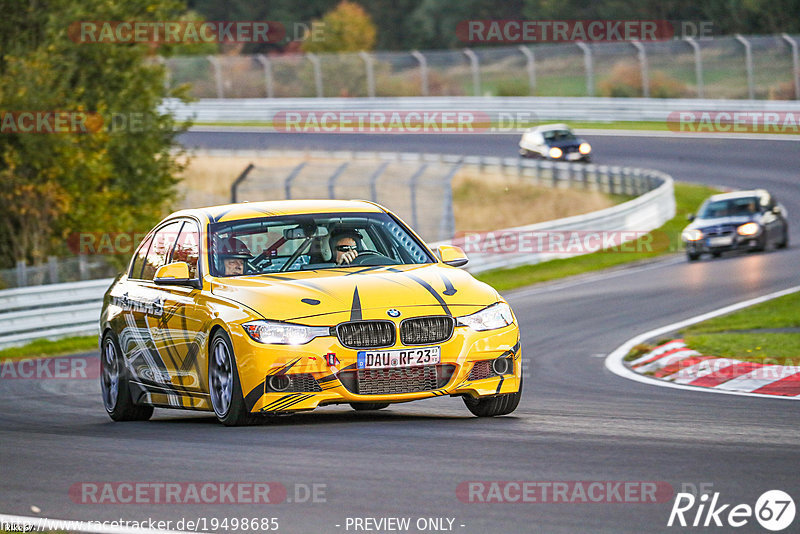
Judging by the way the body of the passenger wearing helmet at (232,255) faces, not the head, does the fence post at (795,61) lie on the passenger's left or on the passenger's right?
on the passenger's left

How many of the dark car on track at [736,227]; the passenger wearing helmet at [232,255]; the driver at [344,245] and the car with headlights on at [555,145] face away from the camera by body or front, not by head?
0

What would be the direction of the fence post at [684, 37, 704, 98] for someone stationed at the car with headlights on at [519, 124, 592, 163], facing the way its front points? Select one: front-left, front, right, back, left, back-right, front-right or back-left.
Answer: left

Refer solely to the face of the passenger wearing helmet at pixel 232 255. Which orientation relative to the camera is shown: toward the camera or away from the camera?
toward the camera

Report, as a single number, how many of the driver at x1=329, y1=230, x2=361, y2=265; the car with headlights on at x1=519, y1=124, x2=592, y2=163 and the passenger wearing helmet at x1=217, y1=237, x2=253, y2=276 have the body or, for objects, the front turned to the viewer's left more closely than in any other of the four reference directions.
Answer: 0

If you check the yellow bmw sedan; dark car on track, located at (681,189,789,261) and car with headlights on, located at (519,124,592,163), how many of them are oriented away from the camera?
0

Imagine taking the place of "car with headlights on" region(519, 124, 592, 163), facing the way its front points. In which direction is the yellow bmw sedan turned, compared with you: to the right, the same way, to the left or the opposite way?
the same way

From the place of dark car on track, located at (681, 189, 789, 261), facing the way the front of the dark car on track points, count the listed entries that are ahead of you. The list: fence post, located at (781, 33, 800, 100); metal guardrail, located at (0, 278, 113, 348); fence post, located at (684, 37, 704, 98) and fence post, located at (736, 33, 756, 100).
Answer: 1

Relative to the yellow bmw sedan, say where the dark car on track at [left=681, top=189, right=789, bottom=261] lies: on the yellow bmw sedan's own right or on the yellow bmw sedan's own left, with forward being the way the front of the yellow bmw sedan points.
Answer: on the yellow bmw sedan's own left

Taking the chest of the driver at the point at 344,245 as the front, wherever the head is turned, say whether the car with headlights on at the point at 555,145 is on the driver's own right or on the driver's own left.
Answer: on the driver's own left

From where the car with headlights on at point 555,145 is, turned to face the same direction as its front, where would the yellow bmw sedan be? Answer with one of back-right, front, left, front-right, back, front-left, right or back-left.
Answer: front-right

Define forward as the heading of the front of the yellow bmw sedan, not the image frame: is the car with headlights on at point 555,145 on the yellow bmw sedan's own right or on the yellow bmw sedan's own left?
on the yellow bmw sedan's own left

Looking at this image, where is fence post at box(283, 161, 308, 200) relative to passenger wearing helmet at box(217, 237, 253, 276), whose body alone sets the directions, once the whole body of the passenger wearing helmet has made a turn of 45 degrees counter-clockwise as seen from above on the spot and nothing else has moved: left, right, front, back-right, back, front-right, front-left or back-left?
left

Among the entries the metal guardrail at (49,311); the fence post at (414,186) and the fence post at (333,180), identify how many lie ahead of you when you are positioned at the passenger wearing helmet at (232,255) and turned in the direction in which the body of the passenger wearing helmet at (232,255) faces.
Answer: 0

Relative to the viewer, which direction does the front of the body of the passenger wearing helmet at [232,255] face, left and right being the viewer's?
facing the viewer and to the right of the viewer

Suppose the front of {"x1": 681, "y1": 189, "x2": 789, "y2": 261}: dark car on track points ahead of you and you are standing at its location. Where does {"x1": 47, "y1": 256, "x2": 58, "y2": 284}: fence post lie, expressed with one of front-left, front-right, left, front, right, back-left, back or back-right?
front
